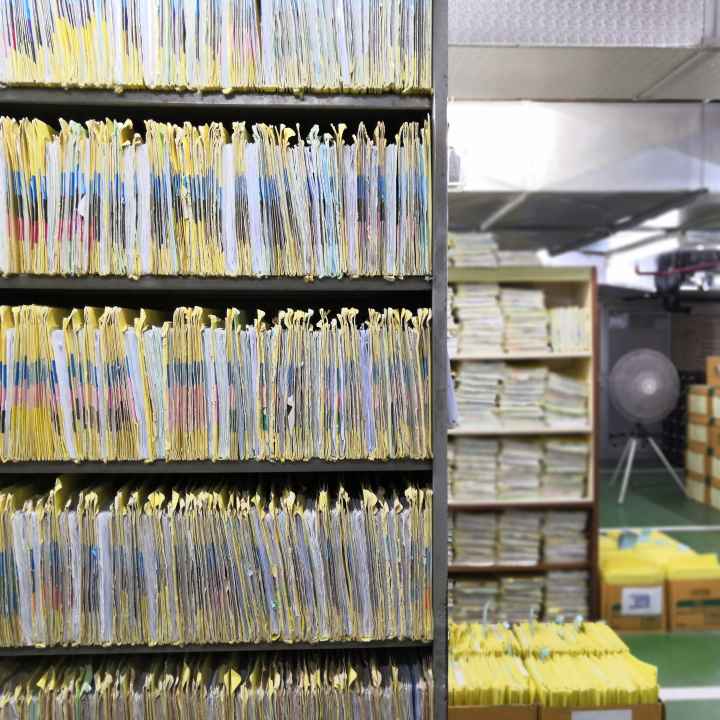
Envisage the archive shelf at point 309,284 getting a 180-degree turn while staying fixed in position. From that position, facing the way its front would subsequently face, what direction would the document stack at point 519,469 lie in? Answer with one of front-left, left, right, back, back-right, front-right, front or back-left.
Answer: front-right

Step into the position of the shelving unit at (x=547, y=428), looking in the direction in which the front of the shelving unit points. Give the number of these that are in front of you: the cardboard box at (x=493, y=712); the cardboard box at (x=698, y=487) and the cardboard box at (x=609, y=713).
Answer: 2

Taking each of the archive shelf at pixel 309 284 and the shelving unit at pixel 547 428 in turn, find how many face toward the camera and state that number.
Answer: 2

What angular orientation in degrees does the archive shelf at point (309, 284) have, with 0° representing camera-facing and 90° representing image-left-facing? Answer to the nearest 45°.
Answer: approximately 0°

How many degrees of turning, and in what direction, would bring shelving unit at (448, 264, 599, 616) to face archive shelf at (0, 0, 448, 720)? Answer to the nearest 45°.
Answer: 0° — it already faces it

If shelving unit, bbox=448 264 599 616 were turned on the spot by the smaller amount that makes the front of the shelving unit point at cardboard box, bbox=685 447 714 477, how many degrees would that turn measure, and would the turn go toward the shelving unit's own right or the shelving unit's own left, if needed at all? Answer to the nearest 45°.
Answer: approximately 135° to the shelving unit's own left

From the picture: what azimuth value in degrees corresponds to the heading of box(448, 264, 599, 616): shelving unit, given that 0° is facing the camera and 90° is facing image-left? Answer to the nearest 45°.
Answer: approximately 0°
